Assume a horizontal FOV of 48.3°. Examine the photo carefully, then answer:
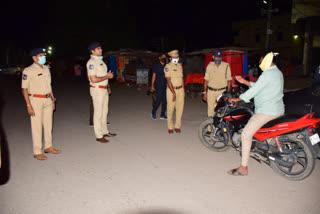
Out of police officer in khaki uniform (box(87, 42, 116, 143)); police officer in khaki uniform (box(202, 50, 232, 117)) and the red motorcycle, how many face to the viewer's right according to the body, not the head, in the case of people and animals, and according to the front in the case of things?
1

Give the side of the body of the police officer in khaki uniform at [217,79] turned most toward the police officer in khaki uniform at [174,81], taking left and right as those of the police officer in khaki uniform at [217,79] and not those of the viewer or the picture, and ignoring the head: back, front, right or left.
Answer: right

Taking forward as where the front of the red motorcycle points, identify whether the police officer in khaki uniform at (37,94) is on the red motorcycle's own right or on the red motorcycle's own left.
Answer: on the red motorcycle's own left

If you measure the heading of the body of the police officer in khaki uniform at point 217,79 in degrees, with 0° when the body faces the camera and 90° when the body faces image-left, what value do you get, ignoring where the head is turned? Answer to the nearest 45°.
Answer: approximately 0°

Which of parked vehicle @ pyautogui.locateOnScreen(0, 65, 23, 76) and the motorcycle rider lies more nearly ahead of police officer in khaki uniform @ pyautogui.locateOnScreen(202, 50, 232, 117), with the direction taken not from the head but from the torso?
the motorcycle rider

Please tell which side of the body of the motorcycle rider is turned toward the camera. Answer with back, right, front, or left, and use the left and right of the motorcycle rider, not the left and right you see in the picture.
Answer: left

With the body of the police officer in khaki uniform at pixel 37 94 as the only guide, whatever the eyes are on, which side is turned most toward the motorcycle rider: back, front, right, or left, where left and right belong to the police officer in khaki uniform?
front

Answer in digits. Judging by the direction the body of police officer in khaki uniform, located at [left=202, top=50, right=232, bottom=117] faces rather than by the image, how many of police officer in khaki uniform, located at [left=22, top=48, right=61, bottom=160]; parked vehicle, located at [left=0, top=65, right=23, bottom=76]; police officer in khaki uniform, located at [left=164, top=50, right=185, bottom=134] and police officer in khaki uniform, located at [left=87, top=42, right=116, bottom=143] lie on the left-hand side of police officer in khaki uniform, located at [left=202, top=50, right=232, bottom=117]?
0

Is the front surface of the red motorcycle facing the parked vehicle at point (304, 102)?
no

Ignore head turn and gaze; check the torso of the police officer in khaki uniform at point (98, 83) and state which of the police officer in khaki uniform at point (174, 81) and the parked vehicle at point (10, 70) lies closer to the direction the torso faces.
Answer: the police officer in khaki uniform

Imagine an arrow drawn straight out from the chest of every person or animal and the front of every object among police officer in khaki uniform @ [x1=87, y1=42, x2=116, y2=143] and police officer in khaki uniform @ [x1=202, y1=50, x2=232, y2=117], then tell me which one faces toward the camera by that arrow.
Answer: police officer in khaki uniform @ [x1=202, y1=50, x2=232, y2=117]

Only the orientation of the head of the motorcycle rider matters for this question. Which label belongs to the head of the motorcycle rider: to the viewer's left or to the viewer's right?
to the viewer's left

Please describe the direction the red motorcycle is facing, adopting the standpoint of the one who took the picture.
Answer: facing away from the viewer and to the left of the viewer

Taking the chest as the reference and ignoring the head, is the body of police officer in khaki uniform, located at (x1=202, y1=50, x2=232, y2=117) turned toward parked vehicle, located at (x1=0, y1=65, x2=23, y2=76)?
no
